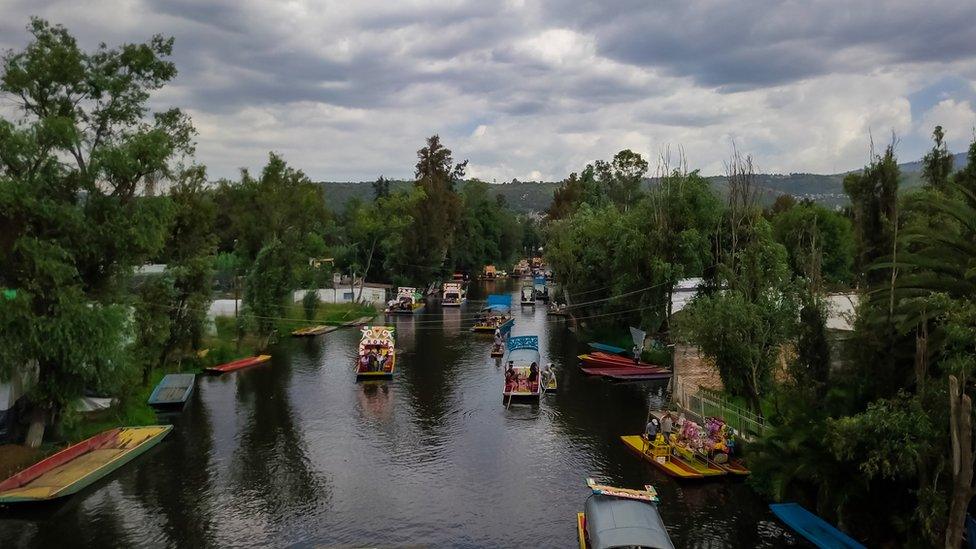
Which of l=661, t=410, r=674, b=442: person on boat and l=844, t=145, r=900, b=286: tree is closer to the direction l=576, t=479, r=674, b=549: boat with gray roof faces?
the person on boat

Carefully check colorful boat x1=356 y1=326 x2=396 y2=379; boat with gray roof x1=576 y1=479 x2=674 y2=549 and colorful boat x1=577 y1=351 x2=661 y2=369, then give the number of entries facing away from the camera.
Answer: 1

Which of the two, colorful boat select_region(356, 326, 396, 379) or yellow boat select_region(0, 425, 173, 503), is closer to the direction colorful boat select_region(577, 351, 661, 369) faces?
the colorful boat

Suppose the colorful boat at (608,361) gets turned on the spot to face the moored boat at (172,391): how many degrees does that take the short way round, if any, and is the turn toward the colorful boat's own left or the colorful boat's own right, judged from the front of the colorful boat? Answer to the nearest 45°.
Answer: approximately 45° to the colorful boat's own left

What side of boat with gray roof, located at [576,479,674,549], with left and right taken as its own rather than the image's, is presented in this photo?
back

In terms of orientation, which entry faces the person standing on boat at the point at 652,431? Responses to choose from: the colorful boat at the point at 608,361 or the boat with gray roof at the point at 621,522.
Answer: the boat with gray roof

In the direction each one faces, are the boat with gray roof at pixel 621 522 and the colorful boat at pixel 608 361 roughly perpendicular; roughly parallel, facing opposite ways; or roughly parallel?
roughly perpendicular

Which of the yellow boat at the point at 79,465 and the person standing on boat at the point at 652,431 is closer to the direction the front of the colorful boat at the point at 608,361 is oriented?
the yellow boat
